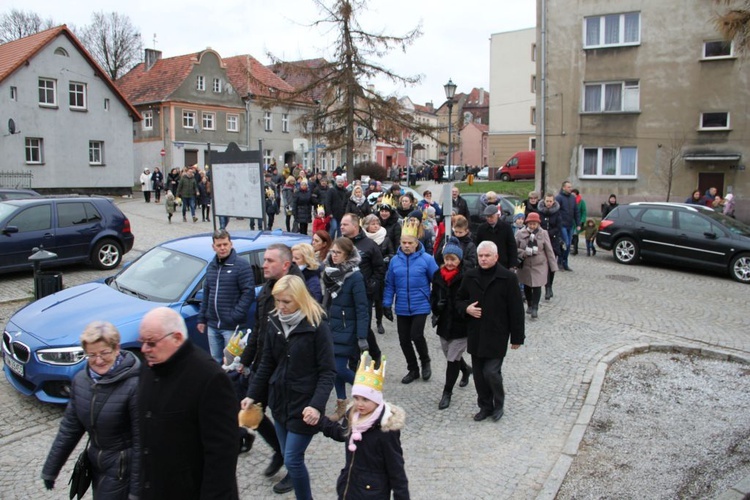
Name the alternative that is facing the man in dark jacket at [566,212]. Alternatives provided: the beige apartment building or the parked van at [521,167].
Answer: the beige apartment building

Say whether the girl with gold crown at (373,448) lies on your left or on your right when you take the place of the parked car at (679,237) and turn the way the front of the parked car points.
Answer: on your right

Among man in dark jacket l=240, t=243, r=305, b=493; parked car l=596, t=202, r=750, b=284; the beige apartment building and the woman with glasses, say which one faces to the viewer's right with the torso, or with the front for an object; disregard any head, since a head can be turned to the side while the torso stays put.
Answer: the parked car

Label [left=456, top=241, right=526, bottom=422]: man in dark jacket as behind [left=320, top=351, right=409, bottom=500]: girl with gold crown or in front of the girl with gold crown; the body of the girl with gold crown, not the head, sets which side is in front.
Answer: behind

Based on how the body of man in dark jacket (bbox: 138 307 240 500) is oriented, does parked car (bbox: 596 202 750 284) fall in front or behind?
behind

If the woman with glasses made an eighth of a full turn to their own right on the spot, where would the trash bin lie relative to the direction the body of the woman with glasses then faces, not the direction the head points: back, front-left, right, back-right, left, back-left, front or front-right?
right

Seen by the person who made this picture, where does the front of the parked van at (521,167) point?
facing to the left of the viewer

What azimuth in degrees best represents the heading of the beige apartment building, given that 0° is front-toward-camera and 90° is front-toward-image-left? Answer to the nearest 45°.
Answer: approximately 0°

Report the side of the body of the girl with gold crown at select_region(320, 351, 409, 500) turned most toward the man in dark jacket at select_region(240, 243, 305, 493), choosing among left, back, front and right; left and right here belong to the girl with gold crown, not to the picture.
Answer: right
